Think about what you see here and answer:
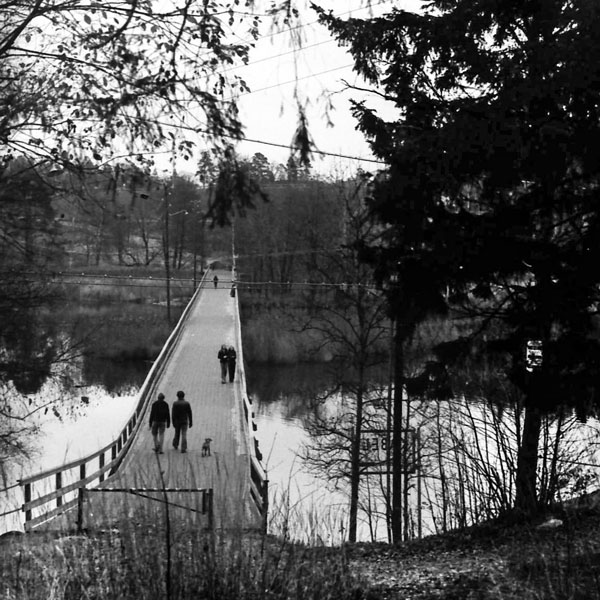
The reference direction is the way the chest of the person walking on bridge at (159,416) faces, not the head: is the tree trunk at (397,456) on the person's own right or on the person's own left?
on the person's own right

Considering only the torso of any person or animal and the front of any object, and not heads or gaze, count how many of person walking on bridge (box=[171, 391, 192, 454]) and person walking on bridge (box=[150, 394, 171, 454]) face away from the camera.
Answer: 2

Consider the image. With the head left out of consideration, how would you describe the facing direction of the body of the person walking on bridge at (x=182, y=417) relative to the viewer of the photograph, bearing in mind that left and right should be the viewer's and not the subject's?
facing away from the viewer

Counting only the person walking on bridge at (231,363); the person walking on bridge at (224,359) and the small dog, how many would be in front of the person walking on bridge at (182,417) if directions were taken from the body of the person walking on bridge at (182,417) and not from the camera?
2

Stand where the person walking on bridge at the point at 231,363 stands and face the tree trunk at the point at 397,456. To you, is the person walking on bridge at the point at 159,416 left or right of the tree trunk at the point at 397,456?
right

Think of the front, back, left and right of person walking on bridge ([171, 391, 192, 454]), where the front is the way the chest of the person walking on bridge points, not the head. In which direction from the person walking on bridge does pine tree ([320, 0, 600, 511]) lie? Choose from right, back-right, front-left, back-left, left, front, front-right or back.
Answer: back-right

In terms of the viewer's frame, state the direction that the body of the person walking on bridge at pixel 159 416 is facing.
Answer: away from the camera

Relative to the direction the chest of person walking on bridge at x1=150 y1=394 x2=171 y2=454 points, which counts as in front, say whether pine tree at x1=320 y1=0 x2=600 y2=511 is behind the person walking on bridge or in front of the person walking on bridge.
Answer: behind

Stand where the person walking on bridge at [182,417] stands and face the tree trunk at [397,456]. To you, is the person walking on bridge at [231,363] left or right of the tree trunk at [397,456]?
left

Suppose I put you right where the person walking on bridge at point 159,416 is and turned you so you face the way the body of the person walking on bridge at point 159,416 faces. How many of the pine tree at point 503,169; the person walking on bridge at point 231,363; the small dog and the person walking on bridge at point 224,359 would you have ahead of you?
2
